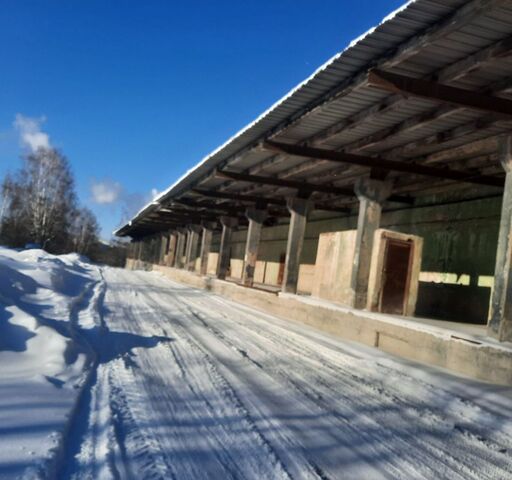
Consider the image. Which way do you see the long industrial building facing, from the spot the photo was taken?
facing the viewer and to the left of the viewer
